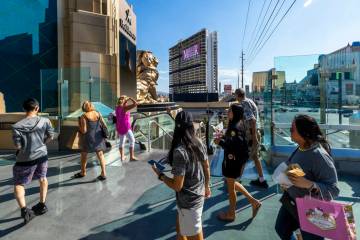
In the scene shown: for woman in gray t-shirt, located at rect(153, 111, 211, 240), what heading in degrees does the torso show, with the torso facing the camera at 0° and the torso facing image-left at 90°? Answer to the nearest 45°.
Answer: approximately 135°

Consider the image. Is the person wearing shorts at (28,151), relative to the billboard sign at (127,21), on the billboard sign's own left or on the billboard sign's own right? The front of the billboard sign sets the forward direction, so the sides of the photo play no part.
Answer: on the billboard sign's own right

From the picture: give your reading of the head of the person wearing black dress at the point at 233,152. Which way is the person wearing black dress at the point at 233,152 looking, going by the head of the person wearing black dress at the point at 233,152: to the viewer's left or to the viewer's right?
to the viewer's left
